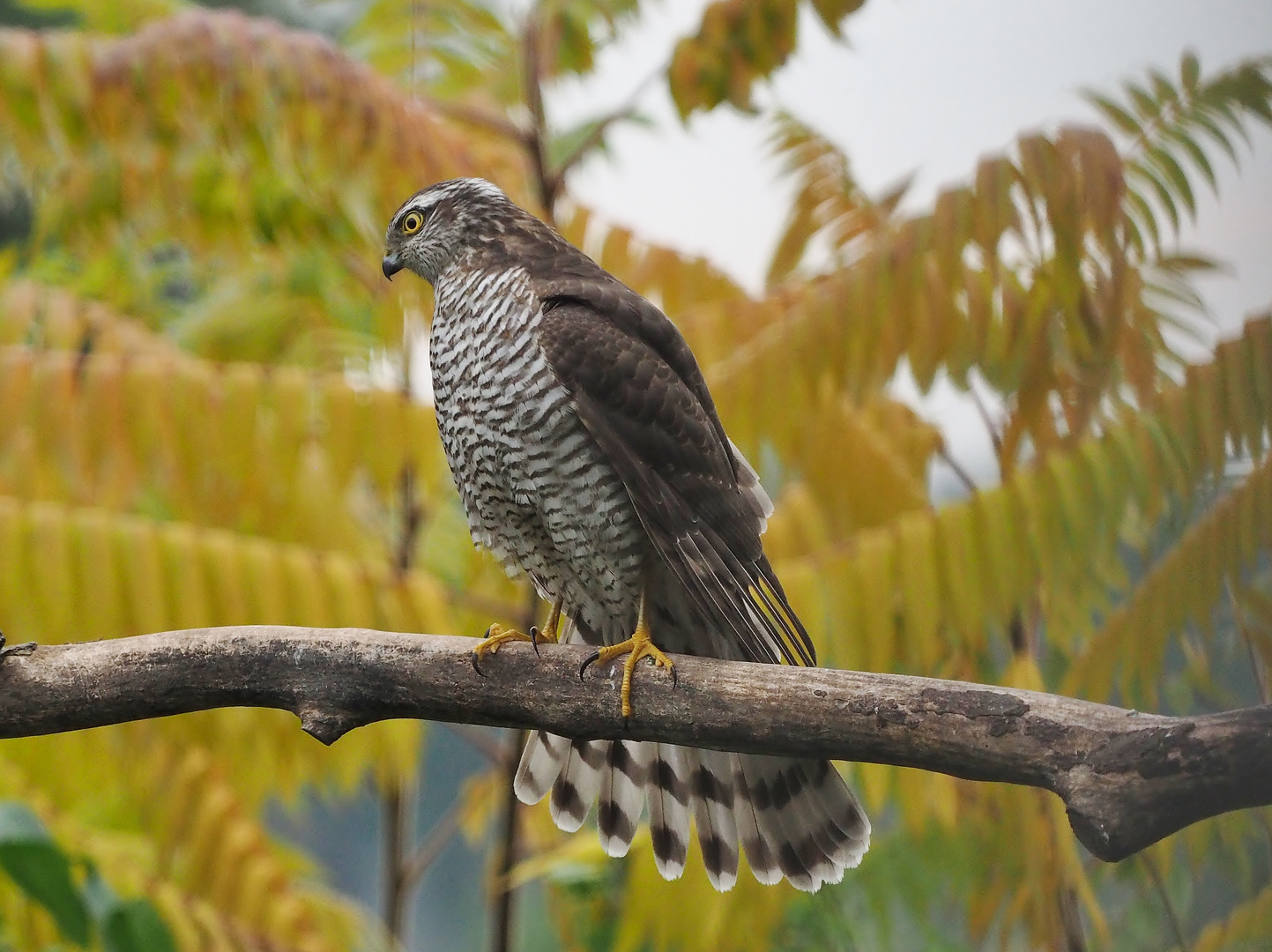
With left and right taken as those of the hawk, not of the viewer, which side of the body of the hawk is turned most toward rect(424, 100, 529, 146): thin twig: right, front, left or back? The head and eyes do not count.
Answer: right

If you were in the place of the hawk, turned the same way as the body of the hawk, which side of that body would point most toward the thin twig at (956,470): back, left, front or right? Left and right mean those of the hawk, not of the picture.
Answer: back

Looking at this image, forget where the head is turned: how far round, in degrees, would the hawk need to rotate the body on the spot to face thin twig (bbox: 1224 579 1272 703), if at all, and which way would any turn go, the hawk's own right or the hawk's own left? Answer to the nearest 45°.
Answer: approximately 135° to the hawk's own left

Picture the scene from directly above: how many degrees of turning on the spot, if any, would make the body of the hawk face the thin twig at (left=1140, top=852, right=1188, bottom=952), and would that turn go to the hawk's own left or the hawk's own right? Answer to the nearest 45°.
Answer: approximately 135° to the hawk's own left

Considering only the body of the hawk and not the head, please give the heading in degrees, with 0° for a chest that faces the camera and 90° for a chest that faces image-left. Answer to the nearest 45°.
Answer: approximately 45°
